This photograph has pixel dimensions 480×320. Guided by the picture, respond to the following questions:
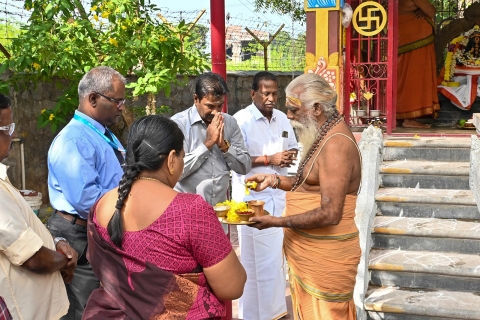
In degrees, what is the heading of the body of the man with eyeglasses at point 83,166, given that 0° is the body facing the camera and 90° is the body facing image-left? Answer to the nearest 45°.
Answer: approximately 270°

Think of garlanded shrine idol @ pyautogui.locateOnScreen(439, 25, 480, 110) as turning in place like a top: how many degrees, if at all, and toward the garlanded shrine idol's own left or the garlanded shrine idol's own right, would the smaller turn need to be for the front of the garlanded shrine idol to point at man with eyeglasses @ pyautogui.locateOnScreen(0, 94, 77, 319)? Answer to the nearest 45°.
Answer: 0° — it already faces them

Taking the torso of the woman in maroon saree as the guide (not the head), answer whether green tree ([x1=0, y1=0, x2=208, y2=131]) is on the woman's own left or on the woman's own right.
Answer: on the woman's own left

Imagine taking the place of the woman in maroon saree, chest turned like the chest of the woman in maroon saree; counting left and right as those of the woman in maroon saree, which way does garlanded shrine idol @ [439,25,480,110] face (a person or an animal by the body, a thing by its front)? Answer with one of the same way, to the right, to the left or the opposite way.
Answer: the opposite way

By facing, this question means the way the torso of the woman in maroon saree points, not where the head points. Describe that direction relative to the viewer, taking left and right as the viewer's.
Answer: facing away from the viewer and to the right of the viewer

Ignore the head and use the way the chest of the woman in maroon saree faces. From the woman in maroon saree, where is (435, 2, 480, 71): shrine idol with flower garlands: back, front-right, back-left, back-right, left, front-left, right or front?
front

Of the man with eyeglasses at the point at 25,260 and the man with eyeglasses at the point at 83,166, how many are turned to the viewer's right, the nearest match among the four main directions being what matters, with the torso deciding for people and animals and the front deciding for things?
2

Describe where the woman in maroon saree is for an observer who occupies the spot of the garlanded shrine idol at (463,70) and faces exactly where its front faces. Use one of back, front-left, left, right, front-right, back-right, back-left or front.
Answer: front

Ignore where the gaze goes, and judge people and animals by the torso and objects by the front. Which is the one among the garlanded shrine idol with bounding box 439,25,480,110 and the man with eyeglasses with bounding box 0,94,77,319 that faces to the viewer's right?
the man with eyeglasses

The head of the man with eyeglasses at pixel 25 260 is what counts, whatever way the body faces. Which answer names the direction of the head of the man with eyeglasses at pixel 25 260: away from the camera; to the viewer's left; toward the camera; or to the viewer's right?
to the viewer's right

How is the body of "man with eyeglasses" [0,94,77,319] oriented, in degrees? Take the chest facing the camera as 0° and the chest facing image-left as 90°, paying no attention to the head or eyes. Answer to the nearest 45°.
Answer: approximately 270°

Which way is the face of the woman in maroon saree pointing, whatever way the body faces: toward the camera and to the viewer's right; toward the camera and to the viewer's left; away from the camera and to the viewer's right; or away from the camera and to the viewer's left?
away from the camera and to the viewer's right

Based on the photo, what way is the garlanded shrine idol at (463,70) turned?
toward the camera

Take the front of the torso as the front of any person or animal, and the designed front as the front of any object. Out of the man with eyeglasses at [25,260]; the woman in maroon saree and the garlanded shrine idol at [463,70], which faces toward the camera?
the garlanded shrine idol

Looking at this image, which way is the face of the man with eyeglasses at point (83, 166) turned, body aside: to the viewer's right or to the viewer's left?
to the viewer's right
